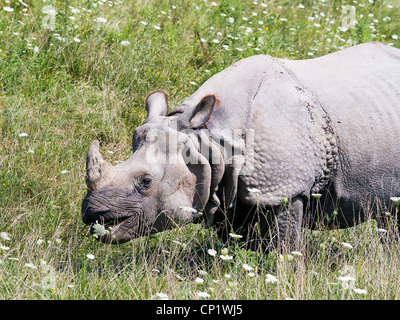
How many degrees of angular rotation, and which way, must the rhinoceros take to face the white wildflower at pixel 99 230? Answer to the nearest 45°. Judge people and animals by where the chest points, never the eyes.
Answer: approximately 45° to its left

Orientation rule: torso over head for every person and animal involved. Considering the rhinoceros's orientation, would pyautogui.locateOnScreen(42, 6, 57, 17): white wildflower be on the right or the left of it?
on its right

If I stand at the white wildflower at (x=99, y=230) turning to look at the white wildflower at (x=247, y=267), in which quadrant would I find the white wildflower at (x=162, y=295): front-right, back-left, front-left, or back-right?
front-right

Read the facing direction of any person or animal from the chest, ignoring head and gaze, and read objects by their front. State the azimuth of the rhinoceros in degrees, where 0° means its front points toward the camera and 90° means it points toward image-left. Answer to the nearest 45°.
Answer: approximately 90°

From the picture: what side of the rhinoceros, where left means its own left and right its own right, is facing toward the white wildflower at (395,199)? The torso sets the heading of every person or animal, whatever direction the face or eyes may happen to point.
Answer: back
